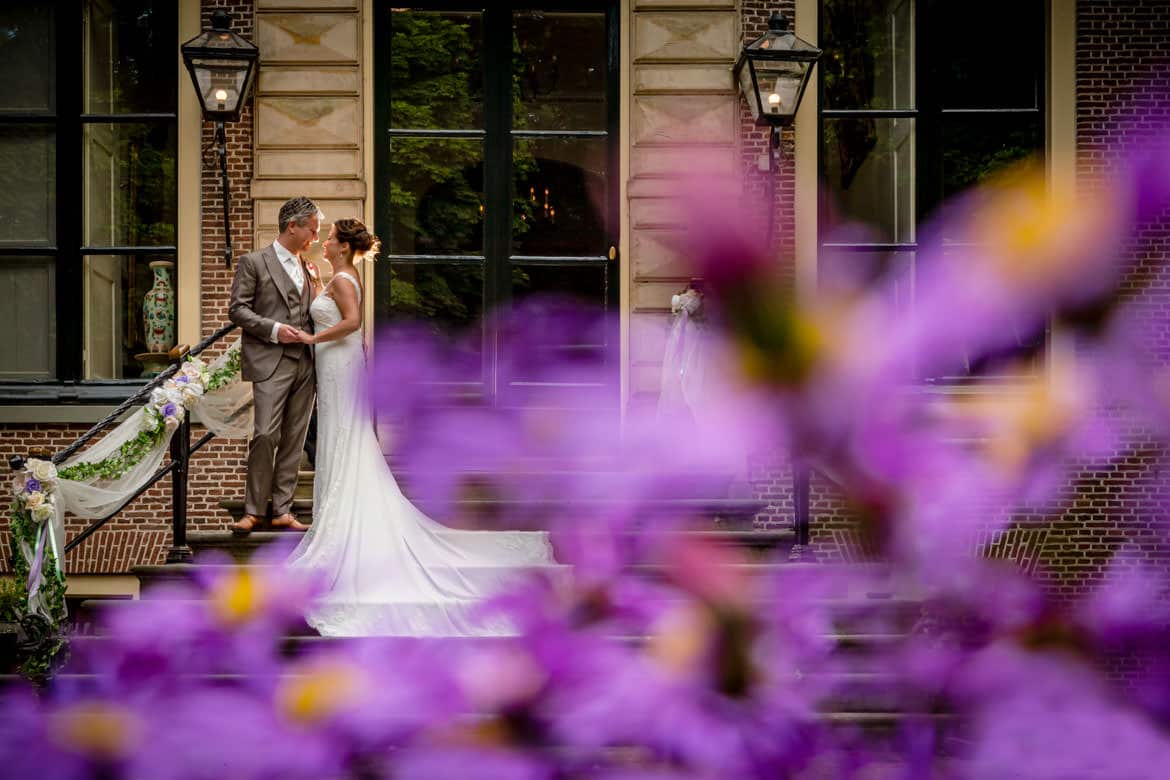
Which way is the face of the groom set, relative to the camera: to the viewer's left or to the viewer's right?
to the viewer's right

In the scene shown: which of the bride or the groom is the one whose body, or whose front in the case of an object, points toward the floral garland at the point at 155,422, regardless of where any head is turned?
the bride

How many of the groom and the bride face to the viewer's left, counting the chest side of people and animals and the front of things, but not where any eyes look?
1

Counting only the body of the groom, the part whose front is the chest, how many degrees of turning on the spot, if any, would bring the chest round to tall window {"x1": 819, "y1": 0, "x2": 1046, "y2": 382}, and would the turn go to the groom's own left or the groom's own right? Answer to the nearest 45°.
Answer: approximately 45° to the groom's own left

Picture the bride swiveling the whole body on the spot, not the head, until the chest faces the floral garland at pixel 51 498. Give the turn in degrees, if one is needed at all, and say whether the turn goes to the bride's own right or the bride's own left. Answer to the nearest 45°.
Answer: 0° — they already face it

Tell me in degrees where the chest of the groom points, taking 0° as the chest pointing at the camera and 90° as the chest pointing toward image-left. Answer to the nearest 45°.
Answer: approximately 315°

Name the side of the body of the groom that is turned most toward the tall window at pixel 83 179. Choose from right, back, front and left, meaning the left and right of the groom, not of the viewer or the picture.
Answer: back

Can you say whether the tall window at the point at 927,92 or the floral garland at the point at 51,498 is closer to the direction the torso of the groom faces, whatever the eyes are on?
the tall window

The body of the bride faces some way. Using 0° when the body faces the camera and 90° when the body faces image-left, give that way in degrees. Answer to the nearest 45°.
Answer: approximately 90°

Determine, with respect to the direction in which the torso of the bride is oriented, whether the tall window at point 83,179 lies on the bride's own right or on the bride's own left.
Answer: on the bride's own right

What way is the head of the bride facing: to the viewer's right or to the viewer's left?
to the viewer's left
